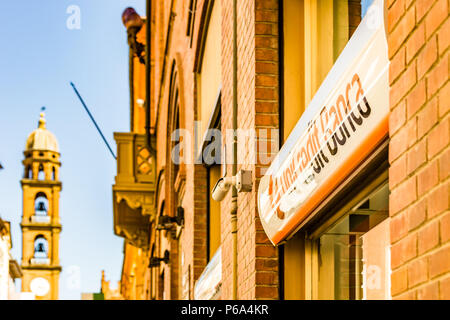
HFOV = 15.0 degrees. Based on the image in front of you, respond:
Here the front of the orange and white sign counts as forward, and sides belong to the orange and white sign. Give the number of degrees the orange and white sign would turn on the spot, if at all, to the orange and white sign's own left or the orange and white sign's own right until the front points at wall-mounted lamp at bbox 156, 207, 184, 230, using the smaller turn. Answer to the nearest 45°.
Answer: approximately 135° to the orange and white sign's own right

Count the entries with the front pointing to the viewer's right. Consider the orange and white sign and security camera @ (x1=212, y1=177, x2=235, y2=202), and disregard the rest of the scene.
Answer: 0

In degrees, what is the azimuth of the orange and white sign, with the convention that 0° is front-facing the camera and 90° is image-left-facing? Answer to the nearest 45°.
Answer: approximately 45°

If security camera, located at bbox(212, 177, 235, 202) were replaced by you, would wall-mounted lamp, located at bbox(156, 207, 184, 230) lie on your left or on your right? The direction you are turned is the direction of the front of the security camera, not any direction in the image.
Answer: on your right

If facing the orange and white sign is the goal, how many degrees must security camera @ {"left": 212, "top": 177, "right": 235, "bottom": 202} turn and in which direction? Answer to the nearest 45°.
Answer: approximately 45° to its left

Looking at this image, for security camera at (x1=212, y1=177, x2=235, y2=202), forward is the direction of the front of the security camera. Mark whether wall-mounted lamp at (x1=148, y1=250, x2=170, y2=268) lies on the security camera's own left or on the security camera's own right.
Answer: on the security camera's own right

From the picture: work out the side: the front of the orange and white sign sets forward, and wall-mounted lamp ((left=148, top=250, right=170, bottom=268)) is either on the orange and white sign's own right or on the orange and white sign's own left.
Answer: on the orange and white sign's own right
